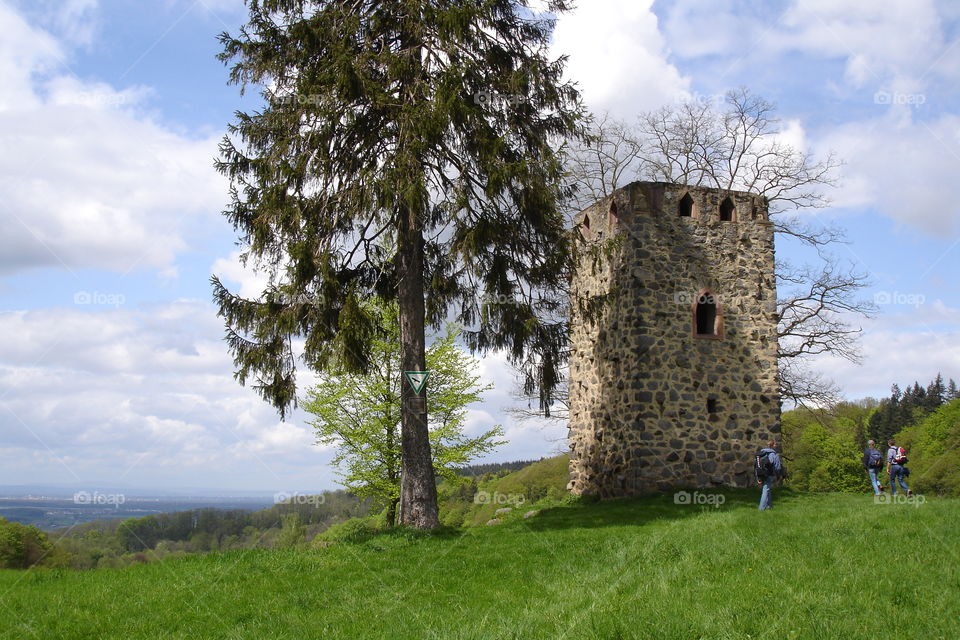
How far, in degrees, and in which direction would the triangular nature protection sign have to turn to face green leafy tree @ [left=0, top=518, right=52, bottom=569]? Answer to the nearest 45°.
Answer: approximately 135° to its right

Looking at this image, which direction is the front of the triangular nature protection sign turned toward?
toward the camera

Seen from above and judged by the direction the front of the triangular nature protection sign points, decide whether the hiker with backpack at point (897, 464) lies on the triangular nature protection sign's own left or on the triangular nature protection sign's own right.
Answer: on the triangular nature protection sign's own left

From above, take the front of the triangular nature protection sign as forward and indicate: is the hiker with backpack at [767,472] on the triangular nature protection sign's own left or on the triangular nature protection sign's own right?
on the triangular nature protection sign's own left

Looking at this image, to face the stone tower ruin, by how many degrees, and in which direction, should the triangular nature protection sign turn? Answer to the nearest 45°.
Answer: approximately 135° to its left

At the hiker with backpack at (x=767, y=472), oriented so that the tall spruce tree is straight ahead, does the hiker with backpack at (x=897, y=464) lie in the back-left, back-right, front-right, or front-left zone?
back-right
